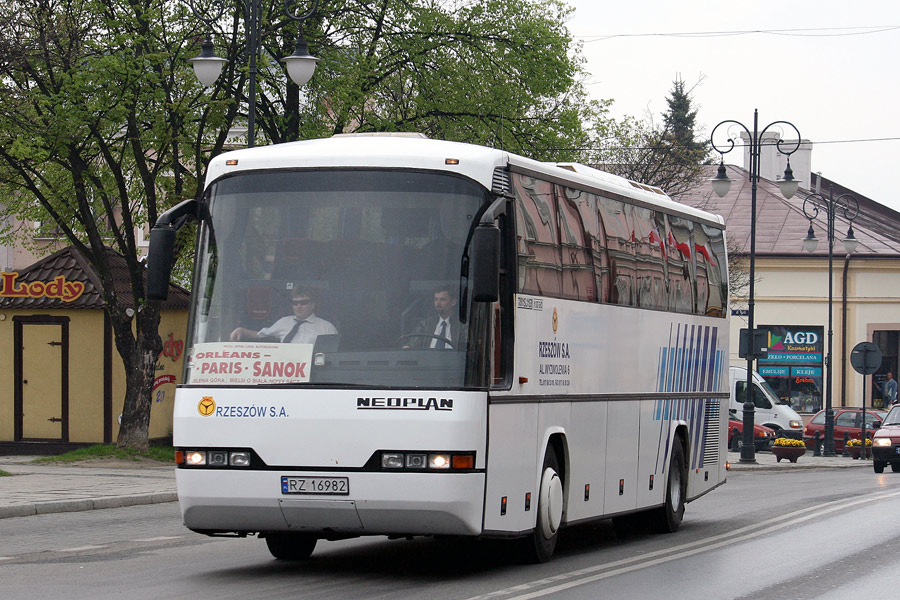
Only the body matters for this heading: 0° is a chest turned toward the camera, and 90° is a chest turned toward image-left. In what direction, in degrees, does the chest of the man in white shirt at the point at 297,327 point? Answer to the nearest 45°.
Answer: approximately 45°

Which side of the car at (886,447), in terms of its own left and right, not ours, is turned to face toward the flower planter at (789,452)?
right

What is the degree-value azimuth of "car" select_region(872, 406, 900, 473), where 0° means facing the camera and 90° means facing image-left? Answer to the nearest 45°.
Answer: approximately 45°

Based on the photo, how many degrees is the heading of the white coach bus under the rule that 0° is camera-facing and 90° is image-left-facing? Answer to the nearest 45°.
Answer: approximately 45°
